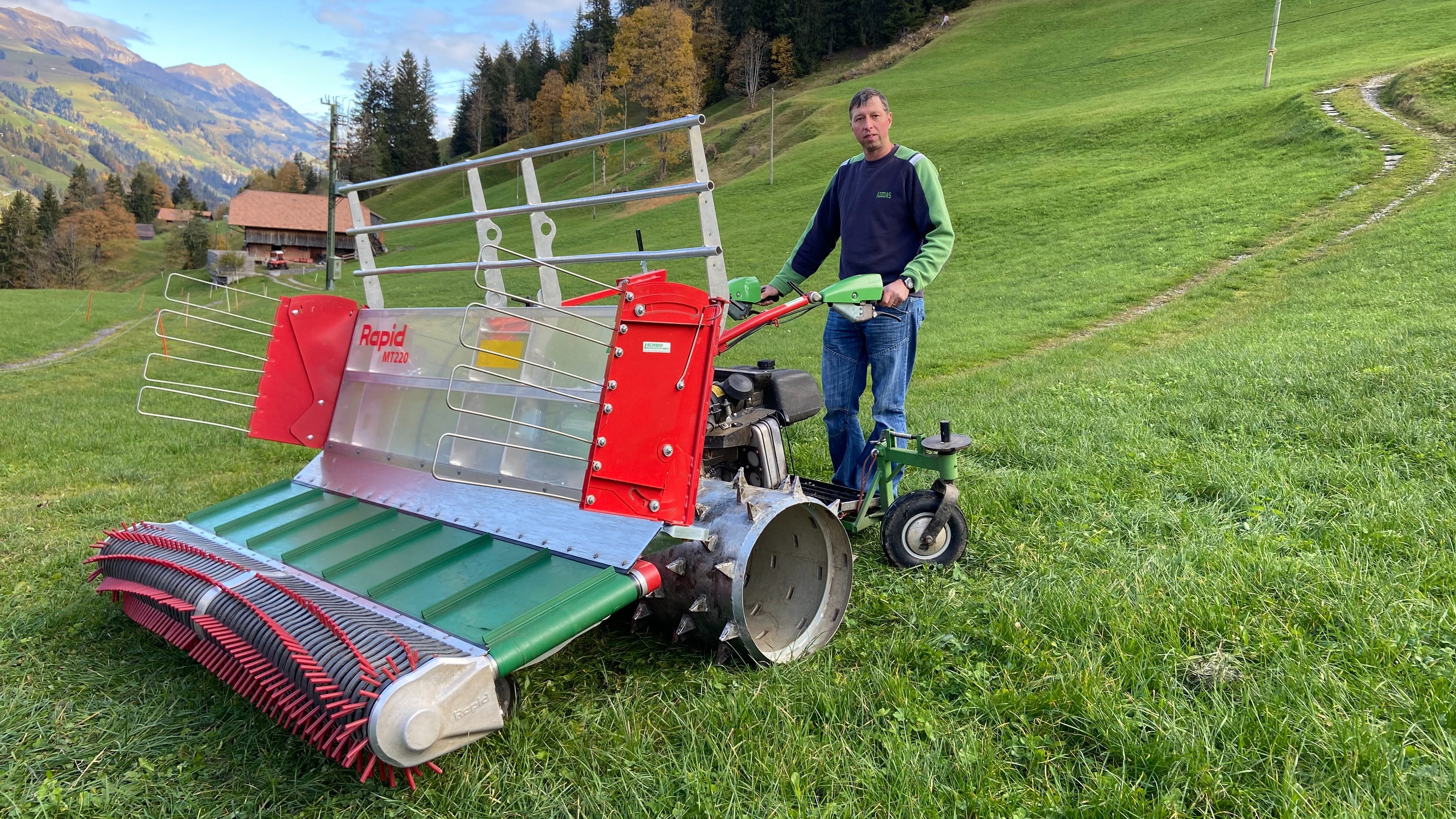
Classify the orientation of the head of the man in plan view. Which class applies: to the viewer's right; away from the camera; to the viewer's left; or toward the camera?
toward the camera

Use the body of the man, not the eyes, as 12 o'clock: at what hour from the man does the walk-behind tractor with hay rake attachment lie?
The walk-behind tractor with hay rake attachment is roughly at 12 o'clock from the man.

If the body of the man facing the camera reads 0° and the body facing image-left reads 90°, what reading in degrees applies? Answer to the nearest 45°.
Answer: approximately 45°

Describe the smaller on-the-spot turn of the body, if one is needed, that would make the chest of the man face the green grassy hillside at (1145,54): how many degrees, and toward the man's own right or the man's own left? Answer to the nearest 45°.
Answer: approximately 135° to the man's own right

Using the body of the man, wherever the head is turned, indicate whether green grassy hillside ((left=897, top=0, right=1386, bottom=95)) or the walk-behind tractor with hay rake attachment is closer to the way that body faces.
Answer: the walk-behind tractor with hay rake attachment
